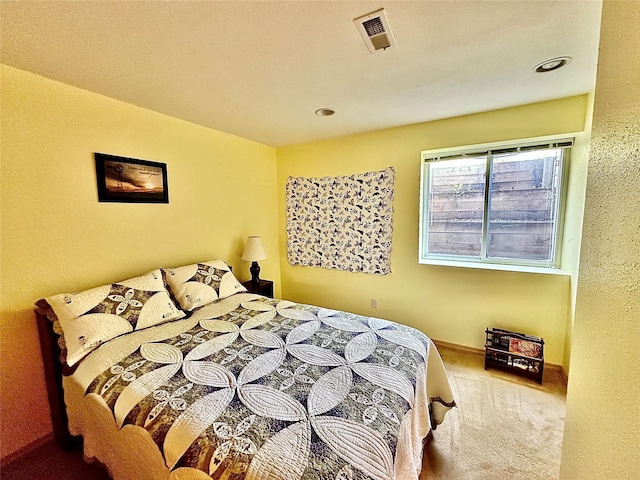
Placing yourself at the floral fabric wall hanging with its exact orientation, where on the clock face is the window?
The window is roughly at 8 o'clock from the floral fabric wall hanging.

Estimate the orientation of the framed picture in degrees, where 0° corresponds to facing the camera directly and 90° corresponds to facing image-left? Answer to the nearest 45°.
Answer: approximately 315°

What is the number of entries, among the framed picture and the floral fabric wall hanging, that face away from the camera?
0

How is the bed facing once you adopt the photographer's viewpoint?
facing the viewer and to the right of the viewer

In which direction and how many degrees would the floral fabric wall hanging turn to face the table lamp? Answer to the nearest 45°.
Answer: approximately 45° to its right

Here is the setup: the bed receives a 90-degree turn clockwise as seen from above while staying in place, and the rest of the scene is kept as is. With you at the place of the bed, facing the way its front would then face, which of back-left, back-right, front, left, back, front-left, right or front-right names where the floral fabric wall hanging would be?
back

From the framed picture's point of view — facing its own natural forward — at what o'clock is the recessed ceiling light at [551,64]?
The recessed ceiling light is roughly at 12 o'clock from the framed picture.

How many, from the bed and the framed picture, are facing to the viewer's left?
0

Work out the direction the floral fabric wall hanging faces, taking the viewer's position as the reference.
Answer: facing the viewer and to the left of the viewer

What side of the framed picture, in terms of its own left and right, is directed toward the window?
front

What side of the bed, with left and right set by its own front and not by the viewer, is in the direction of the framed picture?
back

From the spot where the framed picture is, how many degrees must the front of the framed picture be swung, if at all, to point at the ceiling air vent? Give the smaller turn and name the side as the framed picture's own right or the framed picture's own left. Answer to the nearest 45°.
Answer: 0° — it already faces it

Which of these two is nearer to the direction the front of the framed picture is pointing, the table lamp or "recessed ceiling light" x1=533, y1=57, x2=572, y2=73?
the recessed ceiling light
